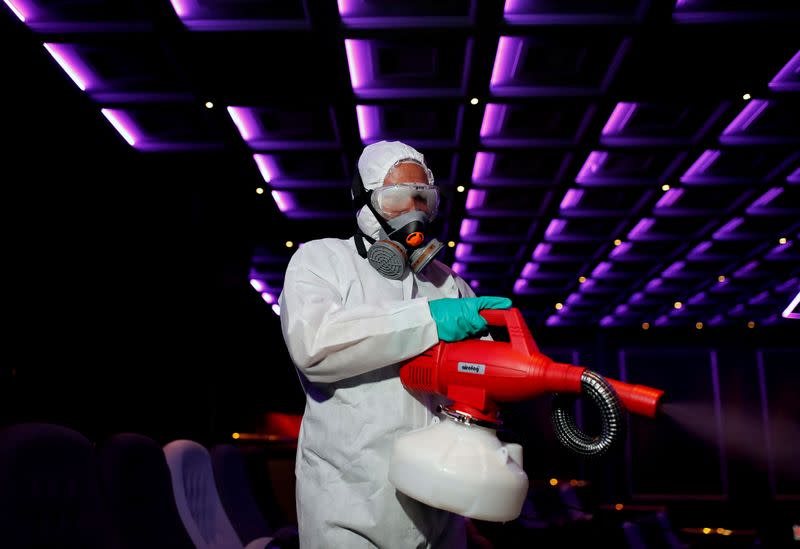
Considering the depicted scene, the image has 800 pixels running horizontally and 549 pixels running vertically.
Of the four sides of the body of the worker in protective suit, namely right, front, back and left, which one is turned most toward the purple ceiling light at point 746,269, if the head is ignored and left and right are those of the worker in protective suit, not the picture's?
left

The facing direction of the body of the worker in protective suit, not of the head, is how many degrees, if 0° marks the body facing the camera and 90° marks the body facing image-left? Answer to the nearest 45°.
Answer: approximately 315°

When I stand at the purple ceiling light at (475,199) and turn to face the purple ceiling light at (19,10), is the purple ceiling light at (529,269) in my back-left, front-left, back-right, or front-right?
back-right

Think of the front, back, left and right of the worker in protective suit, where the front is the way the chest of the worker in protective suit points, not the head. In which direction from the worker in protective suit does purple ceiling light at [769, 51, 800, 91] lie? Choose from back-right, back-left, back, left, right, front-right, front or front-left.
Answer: left

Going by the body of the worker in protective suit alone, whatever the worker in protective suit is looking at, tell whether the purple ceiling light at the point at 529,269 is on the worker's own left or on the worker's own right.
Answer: on the worker's own left
